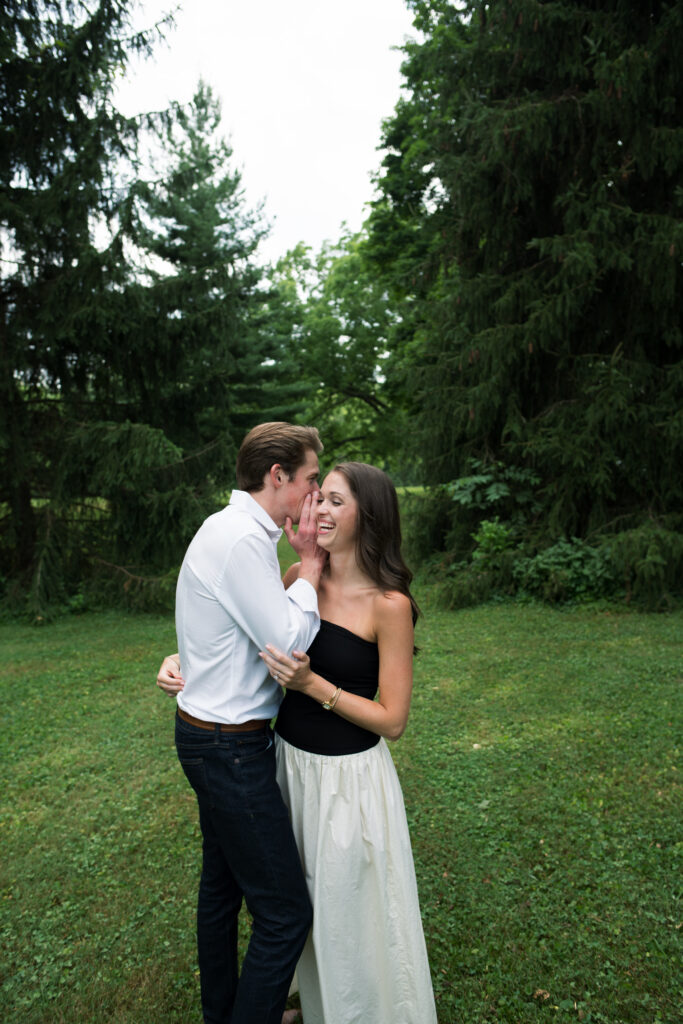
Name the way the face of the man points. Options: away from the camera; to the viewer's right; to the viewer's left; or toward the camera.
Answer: to the viewer's right

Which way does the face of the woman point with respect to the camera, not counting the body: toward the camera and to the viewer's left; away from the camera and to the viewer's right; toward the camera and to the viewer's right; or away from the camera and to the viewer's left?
toward the camera and to the viewer's left

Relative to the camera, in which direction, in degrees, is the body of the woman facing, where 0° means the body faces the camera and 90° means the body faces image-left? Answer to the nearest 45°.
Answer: approximately 45°

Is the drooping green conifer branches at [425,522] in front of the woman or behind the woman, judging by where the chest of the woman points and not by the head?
behind

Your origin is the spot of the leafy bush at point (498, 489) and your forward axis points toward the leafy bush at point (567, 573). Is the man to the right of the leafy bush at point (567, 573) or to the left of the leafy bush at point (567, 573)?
right

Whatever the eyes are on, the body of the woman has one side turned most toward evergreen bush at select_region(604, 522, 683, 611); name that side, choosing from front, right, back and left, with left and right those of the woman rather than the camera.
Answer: back

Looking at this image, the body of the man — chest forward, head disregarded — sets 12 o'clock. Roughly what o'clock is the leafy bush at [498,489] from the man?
The leafy bush is roughly at 10 o'clock from the man.

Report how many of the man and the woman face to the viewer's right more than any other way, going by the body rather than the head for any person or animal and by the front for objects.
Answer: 1

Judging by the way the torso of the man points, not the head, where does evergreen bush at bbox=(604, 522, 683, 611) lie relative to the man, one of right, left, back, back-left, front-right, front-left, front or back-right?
front-left

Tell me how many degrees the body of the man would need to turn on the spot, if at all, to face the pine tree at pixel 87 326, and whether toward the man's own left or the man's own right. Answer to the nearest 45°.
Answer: approximately 90° to the man's own left

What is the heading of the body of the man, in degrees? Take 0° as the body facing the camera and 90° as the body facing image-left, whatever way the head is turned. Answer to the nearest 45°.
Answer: approximately 270°

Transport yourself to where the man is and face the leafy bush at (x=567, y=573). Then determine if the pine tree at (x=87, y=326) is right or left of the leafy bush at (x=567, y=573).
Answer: left
